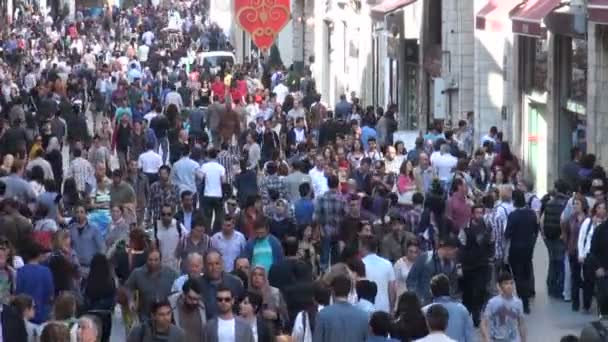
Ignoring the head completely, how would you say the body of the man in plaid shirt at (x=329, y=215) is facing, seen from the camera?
away from the camera

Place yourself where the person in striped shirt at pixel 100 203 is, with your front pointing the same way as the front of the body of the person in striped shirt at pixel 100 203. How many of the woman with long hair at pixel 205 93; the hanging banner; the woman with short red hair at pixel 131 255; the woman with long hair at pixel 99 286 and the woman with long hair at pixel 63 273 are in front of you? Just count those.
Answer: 3

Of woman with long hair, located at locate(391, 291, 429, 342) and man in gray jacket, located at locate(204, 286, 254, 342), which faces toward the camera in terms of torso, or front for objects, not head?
the man in gray jacket

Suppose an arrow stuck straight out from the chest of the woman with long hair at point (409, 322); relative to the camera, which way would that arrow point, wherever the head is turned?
away from the camera

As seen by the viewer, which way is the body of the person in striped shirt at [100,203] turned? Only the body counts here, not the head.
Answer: toward the camera

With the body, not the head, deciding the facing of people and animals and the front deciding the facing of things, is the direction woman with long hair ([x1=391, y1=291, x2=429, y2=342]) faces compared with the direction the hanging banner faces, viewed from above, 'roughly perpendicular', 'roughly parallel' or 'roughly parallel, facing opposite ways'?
roughly parallel, facing opposite ways

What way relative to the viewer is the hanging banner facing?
toward the camera

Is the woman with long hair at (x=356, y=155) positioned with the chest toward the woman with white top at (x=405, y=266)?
yes

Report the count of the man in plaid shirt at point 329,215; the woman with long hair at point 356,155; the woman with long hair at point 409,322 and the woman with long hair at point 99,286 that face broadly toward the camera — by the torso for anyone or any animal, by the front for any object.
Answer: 1
